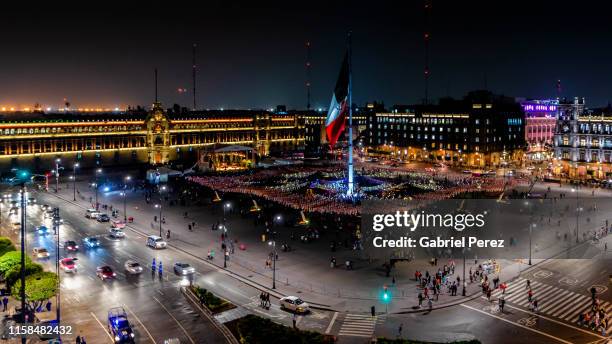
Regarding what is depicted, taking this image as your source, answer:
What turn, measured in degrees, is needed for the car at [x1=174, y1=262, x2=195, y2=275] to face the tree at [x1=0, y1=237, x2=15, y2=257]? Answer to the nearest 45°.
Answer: approximately 135° to its right

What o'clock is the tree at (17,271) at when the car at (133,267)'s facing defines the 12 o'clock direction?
The tree is roughly at 3 o'clock from the car.

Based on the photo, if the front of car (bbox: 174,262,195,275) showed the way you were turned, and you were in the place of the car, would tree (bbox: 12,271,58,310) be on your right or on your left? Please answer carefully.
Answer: on your right
